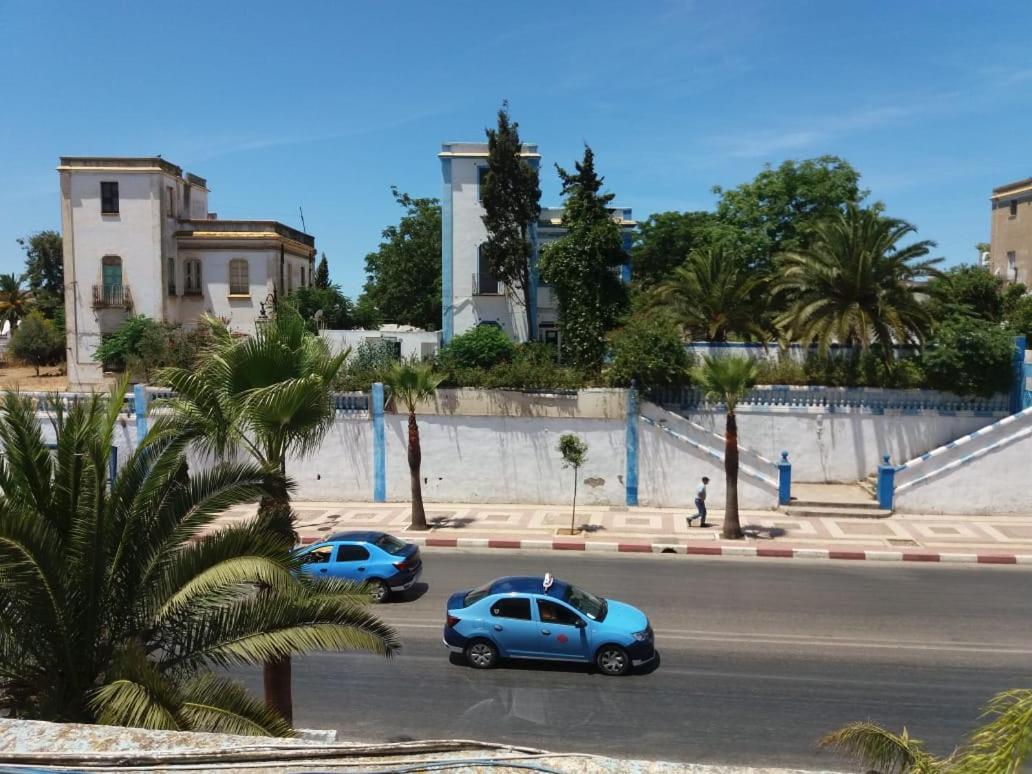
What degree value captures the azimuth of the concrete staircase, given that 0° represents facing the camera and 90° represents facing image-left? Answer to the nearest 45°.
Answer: approximately 0°

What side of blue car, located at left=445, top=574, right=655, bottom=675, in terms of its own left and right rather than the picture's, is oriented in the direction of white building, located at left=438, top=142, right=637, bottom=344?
left

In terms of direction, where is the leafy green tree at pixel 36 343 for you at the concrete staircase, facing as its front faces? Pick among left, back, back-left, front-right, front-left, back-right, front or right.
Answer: right

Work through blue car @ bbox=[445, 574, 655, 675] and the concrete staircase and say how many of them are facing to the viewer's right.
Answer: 1

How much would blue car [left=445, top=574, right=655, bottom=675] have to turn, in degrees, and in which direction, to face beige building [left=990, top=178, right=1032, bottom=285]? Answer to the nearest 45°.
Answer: approximately 45° to its left

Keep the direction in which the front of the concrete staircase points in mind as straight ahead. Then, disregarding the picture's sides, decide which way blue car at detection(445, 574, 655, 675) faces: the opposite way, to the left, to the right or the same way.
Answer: to the left

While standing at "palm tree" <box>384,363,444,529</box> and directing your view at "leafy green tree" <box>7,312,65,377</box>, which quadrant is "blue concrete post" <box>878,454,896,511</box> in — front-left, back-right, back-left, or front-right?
back-right

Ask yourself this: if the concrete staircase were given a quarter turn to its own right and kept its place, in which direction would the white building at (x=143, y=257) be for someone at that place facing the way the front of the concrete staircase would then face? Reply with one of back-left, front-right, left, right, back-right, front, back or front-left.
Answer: front

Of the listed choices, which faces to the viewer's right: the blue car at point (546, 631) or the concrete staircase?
the blue car

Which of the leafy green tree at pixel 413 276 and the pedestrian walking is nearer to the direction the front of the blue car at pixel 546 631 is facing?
the pedestrian walking

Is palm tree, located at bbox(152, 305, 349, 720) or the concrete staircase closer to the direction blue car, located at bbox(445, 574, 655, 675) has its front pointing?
the concrete staircase

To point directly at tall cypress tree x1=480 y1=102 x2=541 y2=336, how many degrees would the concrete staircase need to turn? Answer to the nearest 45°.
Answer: approximately 135° to its right

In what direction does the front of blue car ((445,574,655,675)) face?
to the viewer's right

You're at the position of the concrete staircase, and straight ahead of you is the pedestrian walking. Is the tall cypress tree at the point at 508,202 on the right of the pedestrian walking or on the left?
right

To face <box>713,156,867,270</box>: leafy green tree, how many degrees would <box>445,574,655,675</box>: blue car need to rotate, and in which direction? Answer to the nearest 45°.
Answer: approximately 45° to its left

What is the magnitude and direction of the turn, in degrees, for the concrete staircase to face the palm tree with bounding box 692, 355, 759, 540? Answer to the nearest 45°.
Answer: approximately 45° to its right
